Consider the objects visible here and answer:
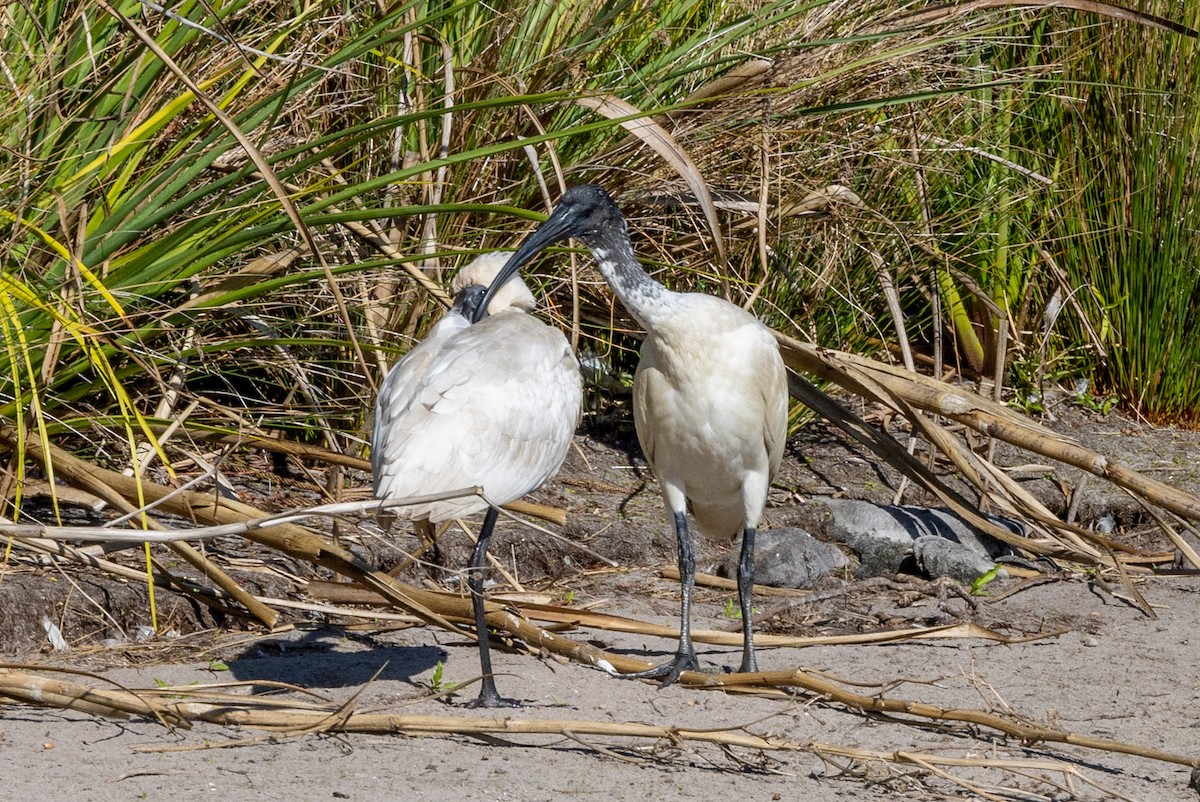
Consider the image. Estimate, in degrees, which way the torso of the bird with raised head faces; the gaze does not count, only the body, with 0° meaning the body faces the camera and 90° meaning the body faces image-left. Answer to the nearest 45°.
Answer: approximately 45°

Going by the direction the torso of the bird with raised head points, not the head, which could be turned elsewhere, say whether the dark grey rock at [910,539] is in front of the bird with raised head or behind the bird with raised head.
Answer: behind
